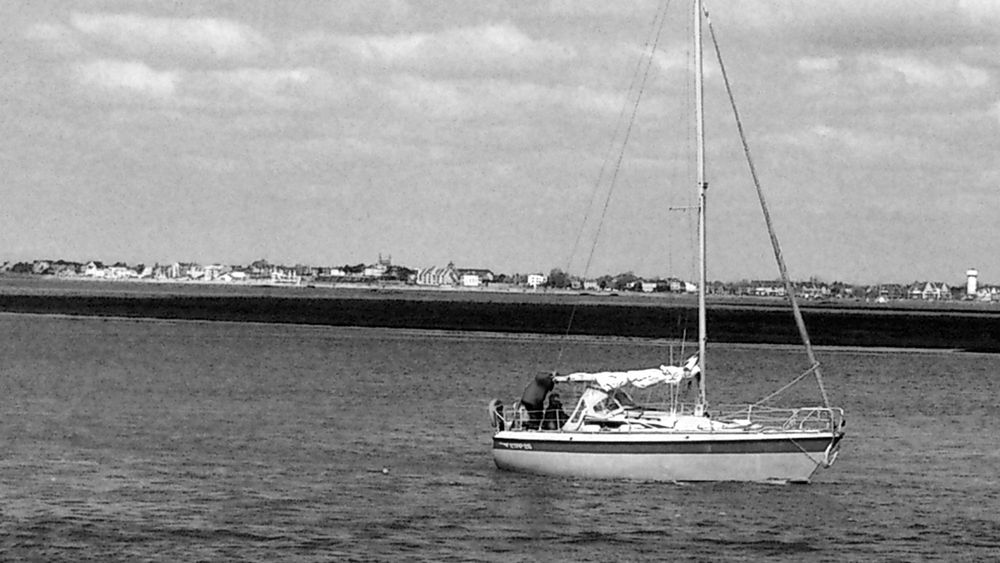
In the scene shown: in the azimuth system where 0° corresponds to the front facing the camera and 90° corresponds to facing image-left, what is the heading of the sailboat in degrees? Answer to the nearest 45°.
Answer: approximately 270°
